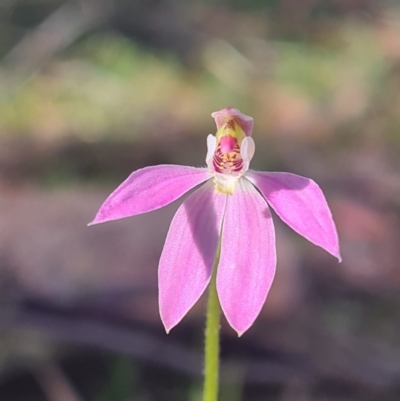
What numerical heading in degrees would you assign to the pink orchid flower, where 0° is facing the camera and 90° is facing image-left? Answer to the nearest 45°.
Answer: approximately 0°
